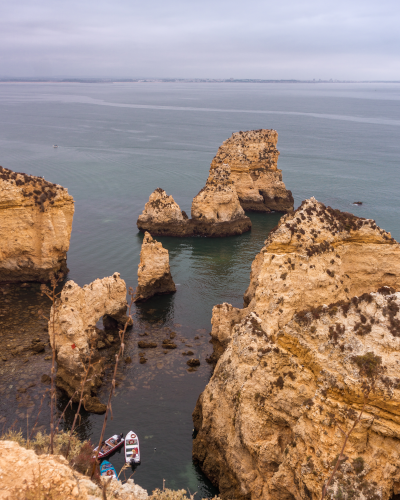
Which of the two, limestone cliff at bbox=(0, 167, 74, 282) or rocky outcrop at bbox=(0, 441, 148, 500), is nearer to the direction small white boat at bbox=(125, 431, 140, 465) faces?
the limestone cliff

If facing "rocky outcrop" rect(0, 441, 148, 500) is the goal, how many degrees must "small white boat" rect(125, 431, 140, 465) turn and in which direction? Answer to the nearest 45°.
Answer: approximately 180°

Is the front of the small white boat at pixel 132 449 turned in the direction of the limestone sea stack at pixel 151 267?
yes

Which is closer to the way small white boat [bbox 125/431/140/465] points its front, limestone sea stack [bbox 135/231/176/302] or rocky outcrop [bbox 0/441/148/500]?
the limestone sea stack

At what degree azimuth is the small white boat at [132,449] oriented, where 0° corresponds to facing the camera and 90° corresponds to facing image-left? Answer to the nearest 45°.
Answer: approximately 180°
